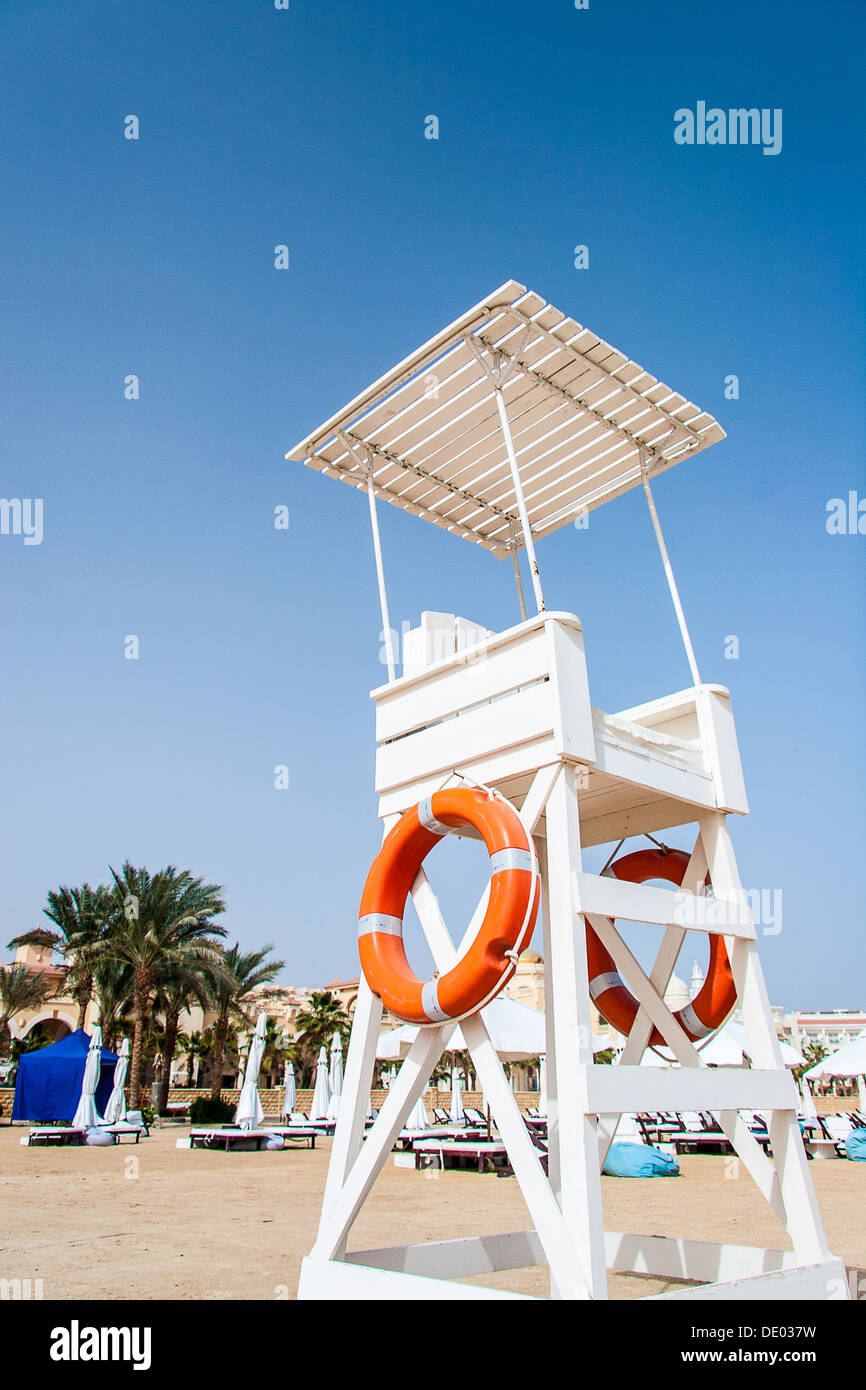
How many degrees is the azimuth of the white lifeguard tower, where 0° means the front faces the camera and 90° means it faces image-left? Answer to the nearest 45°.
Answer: approximately 315°

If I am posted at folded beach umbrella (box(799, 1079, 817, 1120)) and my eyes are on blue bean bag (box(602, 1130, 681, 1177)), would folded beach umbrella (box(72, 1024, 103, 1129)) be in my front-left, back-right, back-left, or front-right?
front-right
